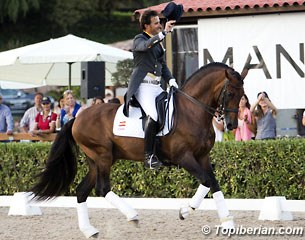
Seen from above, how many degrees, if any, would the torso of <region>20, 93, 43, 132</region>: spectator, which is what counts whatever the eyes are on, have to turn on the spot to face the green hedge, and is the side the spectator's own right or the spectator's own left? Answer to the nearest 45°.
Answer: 0° — they already face it

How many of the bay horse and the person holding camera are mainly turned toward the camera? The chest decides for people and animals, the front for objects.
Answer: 1

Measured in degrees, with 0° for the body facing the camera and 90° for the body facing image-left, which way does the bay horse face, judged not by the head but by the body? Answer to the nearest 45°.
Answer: approximately 270°

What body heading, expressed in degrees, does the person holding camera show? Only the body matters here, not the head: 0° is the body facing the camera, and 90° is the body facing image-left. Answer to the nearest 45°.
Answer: approximately 0°

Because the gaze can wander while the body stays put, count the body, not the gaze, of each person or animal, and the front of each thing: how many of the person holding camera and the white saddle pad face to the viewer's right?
1

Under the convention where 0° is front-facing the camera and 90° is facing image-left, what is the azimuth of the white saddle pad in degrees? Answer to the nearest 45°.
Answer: approximately 270°

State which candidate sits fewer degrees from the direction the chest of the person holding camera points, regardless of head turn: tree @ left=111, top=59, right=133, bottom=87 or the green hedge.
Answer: the green hedge
